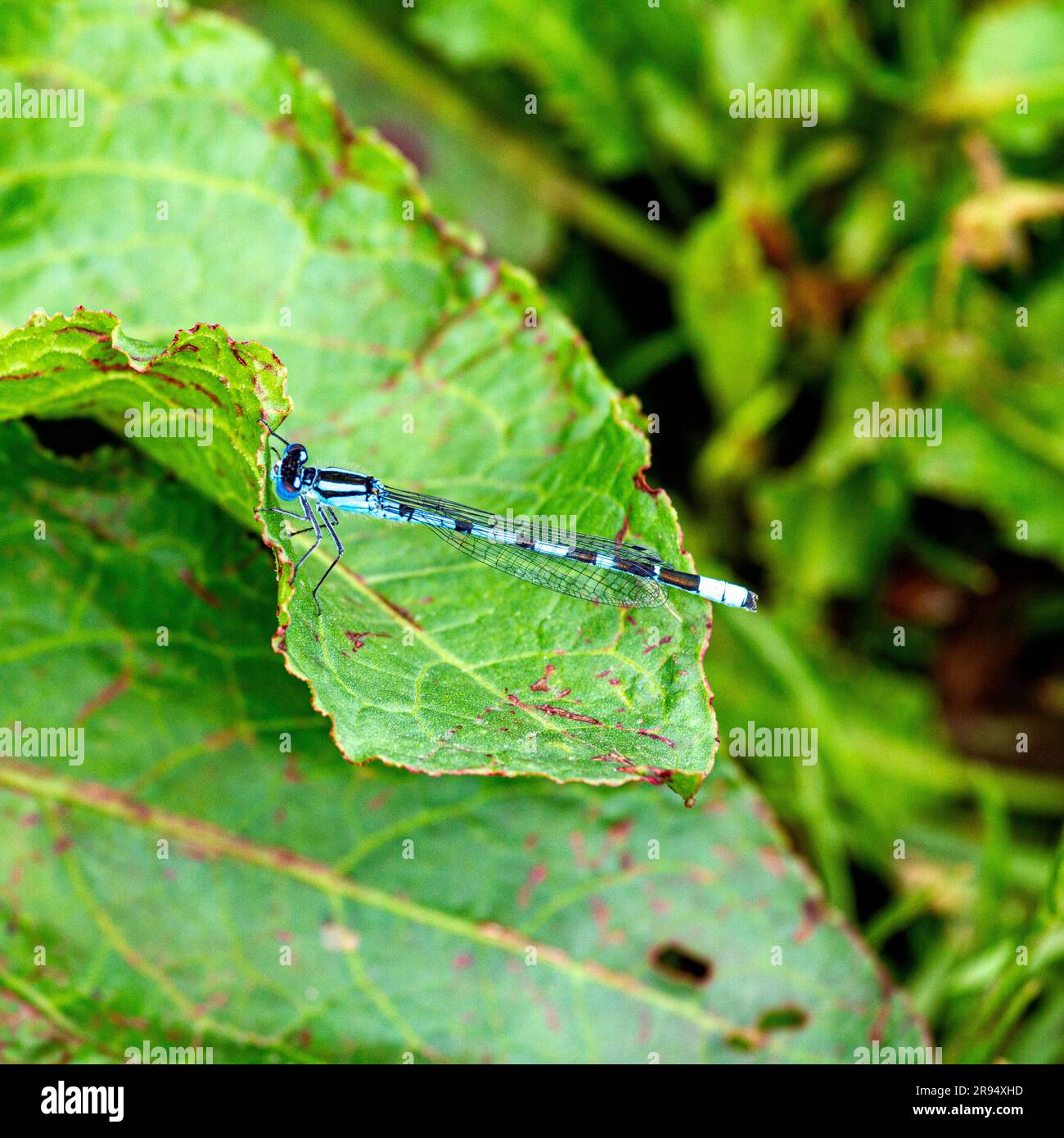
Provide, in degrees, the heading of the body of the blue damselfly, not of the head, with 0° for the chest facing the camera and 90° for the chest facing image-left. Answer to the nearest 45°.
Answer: approximately 90°

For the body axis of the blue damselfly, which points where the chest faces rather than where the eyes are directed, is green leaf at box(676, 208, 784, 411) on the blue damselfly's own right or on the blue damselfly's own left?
on the blue damselfly's own right
